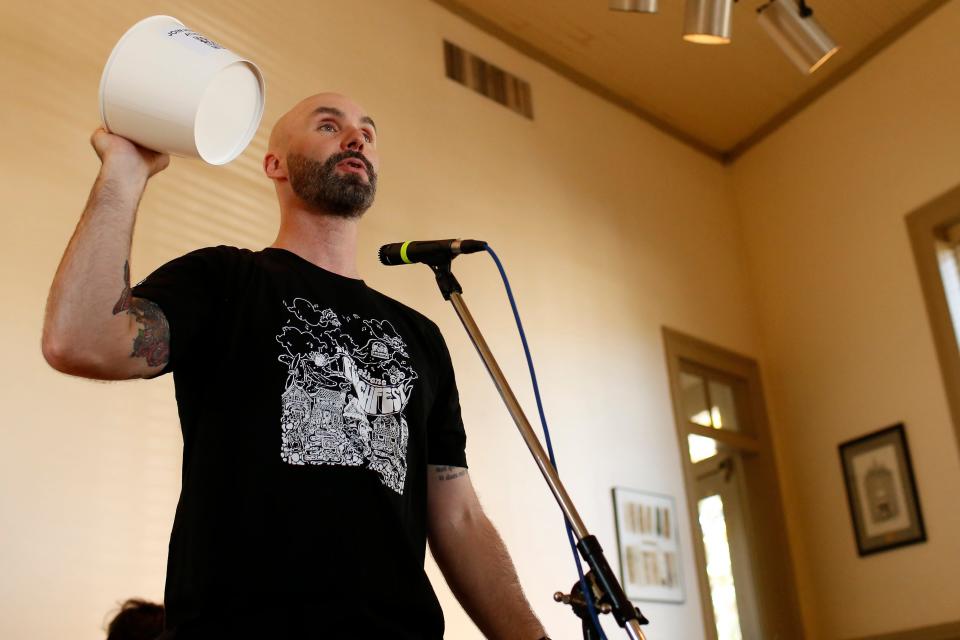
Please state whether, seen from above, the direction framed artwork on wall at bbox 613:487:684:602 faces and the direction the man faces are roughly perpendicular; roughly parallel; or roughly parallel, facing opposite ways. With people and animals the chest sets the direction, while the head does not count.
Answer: roughly parallel

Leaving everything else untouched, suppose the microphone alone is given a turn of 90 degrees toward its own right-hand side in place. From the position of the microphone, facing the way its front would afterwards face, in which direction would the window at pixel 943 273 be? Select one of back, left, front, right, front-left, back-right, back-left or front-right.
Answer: front-right

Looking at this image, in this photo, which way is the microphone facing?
to the viewer's left

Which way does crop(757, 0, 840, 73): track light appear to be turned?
to the viewer's right

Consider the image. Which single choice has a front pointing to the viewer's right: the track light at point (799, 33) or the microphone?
the track light

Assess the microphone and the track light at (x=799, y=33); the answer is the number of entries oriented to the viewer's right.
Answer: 1

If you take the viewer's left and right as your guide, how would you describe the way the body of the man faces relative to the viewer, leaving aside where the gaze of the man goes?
facing the viewer and to the right of the viewer

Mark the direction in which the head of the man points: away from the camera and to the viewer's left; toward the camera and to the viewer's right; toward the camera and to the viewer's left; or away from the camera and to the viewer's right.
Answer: toward the camera and to the viewer's right

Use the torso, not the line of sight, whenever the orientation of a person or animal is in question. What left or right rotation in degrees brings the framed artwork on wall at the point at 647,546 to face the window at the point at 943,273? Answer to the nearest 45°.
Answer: approximately 45° to its left

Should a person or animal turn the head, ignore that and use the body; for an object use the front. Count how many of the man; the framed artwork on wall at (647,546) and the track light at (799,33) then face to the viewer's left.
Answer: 0

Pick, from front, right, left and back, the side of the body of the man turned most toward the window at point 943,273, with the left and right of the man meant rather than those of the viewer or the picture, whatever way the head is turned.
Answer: left

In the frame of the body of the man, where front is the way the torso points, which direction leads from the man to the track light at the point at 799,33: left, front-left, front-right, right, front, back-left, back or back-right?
left

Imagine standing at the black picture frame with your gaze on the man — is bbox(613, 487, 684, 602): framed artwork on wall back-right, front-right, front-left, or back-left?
front-right
